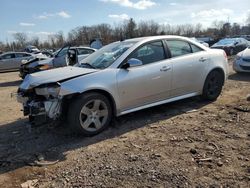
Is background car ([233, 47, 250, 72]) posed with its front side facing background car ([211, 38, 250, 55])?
no

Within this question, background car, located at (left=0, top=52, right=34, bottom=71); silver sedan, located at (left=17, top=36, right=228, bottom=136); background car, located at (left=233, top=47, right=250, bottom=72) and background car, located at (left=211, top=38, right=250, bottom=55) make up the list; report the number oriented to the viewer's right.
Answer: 0

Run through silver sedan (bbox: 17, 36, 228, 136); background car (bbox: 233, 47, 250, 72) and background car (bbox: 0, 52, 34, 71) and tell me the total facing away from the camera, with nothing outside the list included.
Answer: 0

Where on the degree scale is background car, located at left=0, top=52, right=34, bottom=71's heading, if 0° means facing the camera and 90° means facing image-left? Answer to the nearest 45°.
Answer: approximately 90°

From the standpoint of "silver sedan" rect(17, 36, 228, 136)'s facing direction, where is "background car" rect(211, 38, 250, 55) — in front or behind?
behind

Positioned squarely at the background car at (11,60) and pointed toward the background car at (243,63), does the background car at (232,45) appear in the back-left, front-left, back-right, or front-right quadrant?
front-left

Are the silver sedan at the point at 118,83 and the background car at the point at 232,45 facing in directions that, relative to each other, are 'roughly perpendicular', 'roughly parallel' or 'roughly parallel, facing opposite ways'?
roughly parallel

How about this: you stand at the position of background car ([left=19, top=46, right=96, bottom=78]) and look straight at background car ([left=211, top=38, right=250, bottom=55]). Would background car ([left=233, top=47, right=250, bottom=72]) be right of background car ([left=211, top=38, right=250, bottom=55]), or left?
right

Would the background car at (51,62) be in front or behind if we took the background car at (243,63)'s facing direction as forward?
in front

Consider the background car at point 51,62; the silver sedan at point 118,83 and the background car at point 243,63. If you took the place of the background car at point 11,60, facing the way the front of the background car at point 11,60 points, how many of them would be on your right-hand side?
0

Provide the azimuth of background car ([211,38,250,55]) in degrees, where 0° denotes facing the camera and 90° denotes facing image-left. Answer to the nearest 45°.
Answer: approximately 45°

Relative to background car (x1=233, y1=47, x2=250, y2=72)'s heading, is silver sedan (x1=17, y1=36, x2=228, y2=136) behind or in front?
in front

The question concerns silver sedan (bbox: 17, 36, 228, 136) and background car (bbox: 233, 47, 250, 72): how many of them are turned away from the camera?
0

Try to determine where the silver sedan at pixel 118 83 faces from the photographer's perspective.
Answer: facing the viewer and to the left of the viewer

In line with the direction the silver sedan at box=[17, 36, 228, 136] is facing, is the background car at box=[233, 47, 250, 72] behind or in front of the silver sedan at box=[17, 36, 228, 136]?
behind
